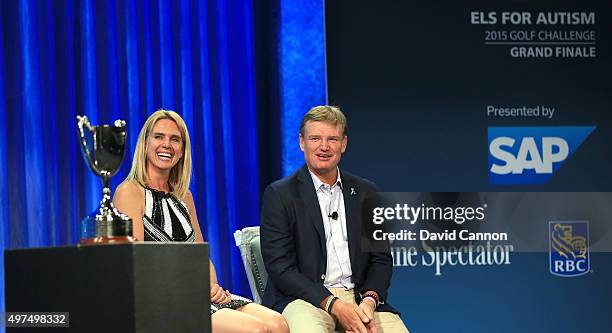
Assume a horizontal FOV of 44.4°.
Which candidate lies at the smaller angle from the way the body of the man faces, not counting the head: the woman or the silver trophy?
the silver trophy

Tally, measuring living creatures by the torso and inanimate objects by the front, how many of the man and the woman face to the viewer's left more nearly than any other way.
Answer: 0

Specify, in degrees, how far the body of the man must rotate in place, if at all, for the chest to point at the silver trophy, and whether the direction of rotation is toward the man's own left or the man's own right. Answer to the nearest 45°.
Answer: approximately 45° to the man's own right

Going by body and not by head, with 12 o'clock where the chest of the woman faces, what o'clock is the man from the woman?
The man is roughly at 10 o'clock from the woman.

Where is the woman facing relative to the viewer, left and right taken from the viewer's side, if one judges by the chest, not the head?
facing the viewer and to the right of the viewer

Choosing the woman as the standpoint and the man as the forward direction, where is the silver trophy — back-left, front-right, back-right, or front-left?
back-right

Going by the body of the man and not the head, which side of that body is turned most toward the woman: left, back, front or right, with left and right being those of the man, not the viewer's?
right
